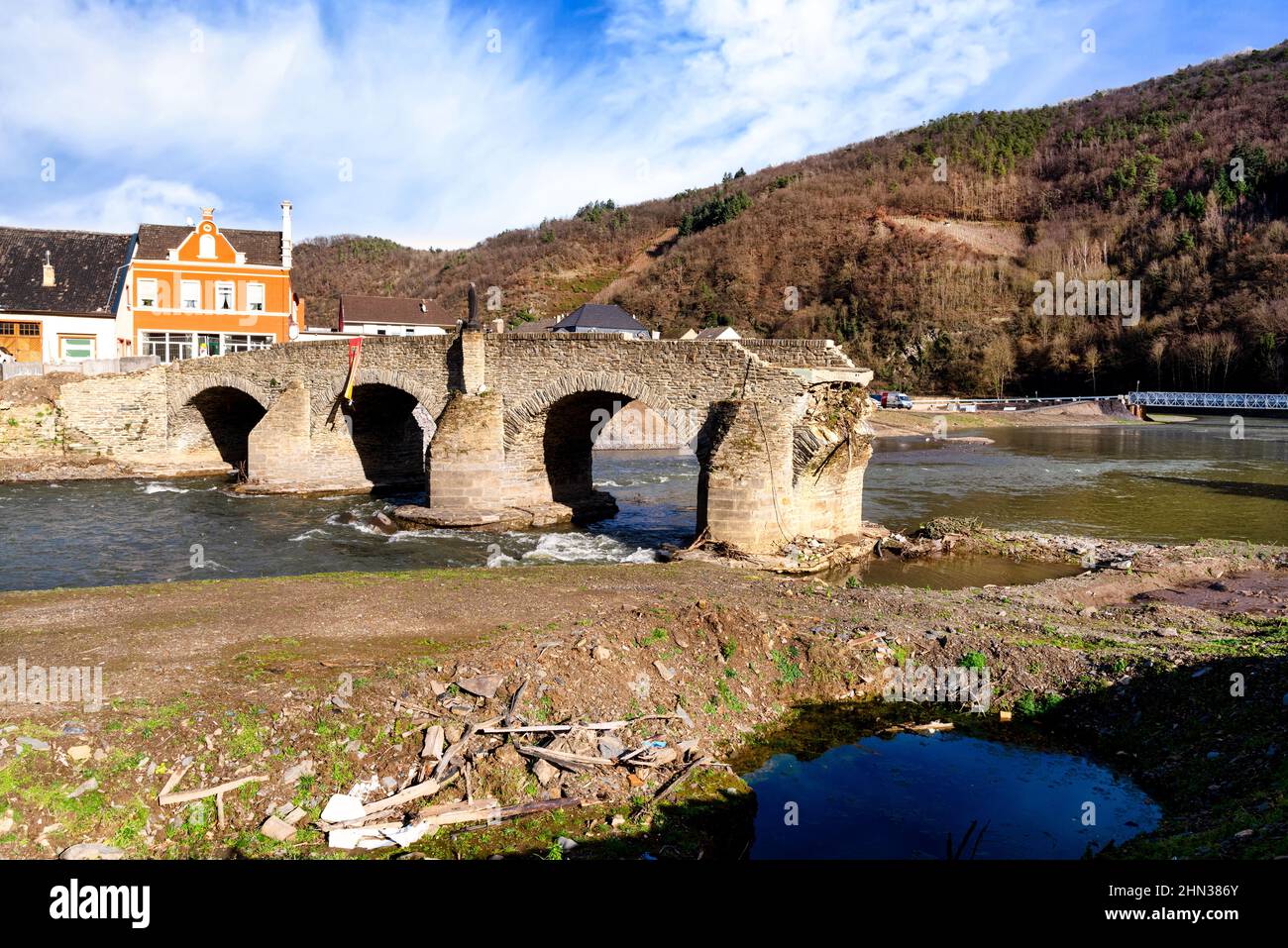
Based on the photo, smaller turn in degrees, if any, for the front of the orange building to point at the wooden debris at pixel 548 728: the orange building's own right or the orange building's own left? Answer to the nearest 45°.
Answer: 0° — it already faces it

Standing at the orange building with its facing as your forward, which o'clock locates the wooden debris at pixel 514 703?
The wooden debris is roughly at 12 o'clock from the orange building.

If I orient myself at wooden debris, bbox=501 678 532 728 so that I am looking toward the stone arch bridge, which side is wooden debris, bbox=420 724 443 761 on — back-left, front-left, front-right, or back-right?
back-left

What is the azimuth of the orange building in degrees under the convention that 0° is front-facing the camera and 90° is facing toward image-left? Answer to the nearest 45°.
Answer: approximately 0°

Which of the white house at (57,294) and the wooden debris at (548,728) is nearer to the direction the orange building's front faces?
the wooden debris

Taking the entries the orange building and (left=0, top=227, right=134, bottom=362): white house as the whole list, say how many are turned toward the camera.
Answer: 2

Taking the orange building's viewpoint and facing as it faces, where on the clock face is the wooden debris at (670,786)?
The wooden debris is roughly at 12 o'clock from the orange building.

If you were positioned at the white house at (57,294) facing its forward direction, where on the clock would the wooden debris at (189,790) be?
The wooden debris is roughly at 12 o'clock from the white house.

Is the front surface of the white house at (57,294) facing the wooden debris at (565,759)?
yes

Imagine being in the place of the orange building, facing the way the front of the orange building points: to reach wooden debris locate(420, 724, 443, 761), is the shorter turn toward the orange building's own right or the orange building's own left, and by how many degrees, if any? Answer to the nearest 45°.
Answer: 0° — it already faces it

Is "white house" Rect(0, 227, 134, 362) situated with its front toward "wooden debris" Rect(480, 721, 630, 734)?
yes
